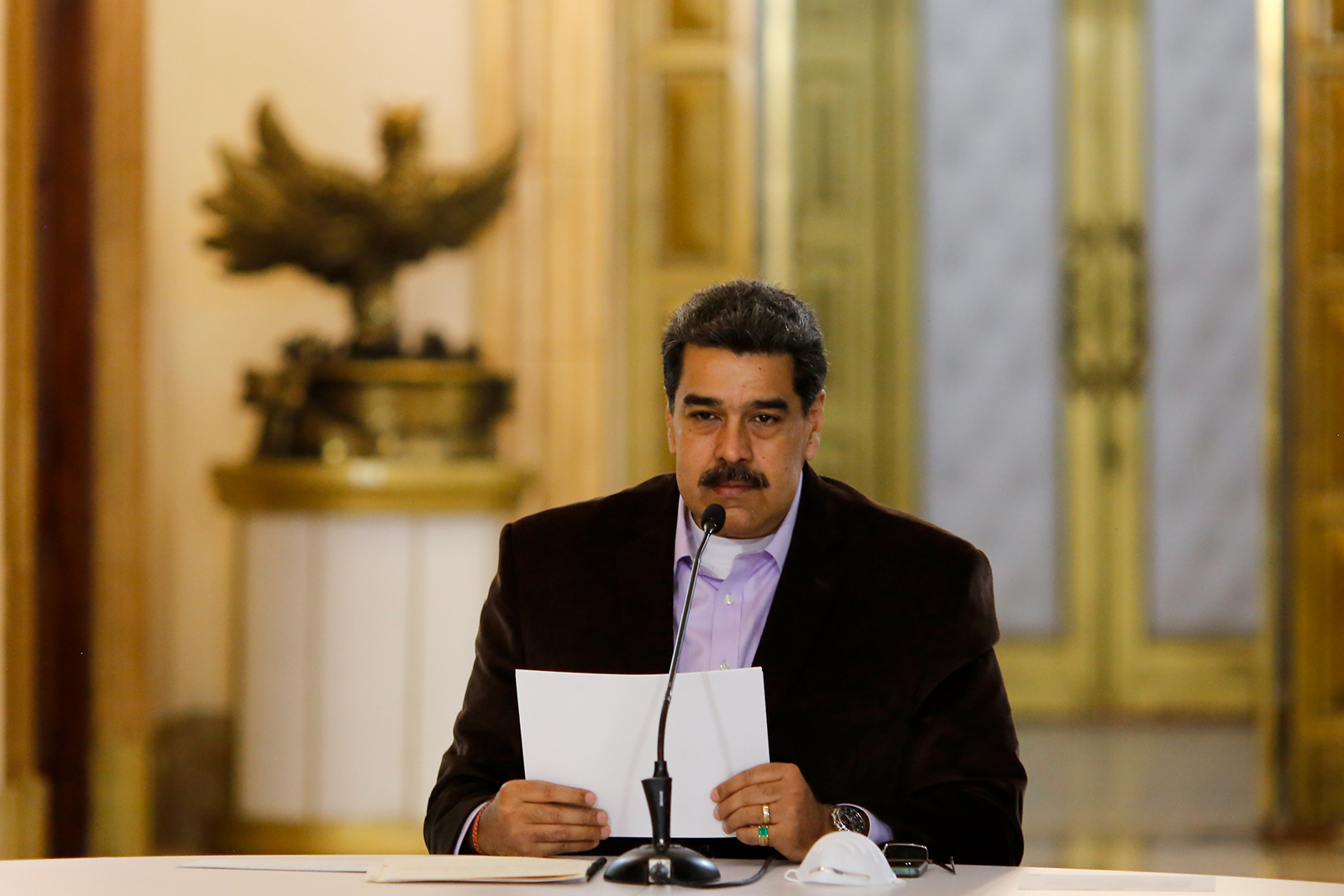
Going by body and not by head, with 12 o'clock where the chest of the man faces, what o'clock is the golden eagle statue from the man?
The golden eagle statue is roughly at 5 o'clock from the man.

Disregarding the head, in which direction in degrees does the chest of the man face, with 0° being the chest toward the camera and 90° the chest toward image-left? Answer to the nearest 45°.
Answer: approximately 0°

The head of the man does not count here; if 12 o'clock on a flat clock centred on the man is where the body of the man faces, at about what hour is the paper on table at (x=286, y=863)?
The paper on table is roughly at 2 o'clock from the man.
